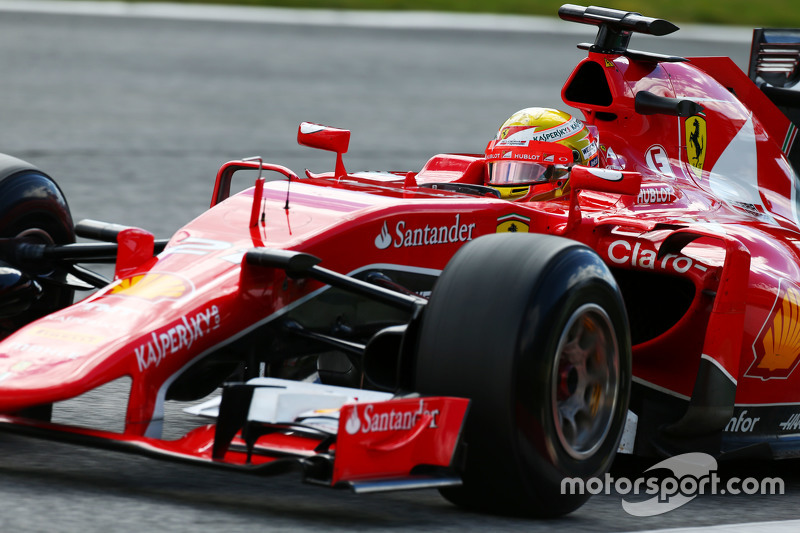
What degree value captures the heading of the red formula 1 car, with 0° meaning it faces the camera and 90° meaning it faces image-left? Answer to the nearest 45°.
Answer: approximately 45°
